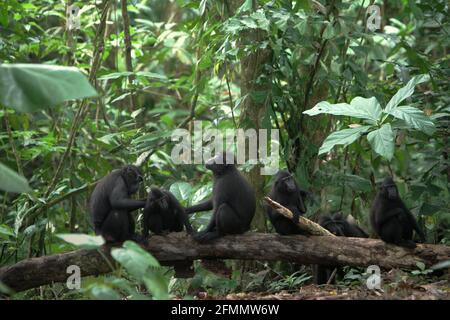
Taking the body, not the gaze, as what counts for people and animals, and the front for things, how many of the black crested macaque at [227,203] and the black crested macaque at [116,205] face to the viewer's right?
1

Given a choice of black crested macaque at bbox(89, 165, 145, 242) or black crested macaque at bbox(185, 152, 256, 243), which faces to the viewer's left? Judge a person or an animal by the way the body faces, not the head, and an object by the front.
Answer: black crested macaque at bbox(185, 152, 256, 243)

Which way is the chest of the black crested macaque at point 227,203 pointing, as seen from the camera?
to the viewer's left

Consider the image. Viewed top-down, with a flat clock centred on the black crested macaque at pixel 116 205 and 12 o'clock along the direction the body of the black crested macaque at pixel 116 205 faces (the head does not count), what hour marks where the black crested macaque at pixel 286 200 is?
the black crested macaque at pixel 286 200 is roughly at 12 o'clock from the black crested macaque at pixel 116 205.

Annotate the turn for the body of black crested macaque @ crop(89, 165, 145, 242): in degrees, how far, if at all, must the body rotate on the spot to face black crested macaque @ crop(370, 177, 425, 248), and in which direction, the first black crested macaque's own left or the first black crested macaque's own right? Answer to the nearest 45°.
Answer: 0° — it already faces it

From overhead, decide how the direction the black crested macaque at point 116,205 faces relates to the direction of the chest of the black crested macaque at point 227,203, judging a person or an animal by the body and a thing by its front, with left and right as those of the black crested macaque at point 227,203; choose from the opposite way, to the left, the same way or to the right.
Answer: the opposite way

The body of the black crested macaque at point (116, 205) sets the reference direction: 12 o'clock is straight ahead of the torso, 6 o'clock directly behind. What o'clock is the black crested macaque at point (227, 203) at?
the black crested macaque at point (227, 203) is roughly at 12 o'clock from the black crested macaque at point (116, 205).

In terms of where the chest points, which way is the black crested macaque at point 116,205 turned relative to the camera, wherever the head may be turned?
to the viewer's right

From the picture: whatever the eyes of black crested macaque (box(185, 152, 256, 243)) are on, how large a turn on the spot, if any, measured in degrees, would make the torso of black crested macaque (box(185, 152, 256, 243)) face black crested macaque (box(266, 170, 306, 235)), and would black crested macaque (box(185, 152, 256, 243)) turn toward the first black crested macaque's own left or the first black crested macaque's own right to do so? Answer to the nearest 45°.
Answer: approximately 180°

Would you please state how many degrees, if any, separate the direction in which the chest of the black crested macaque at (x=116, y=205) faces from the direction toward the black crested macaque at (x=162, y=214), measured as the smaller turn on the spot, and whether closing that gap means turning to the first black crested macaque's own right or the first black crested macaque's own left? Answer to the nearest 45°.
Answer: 0° — it already faces it
